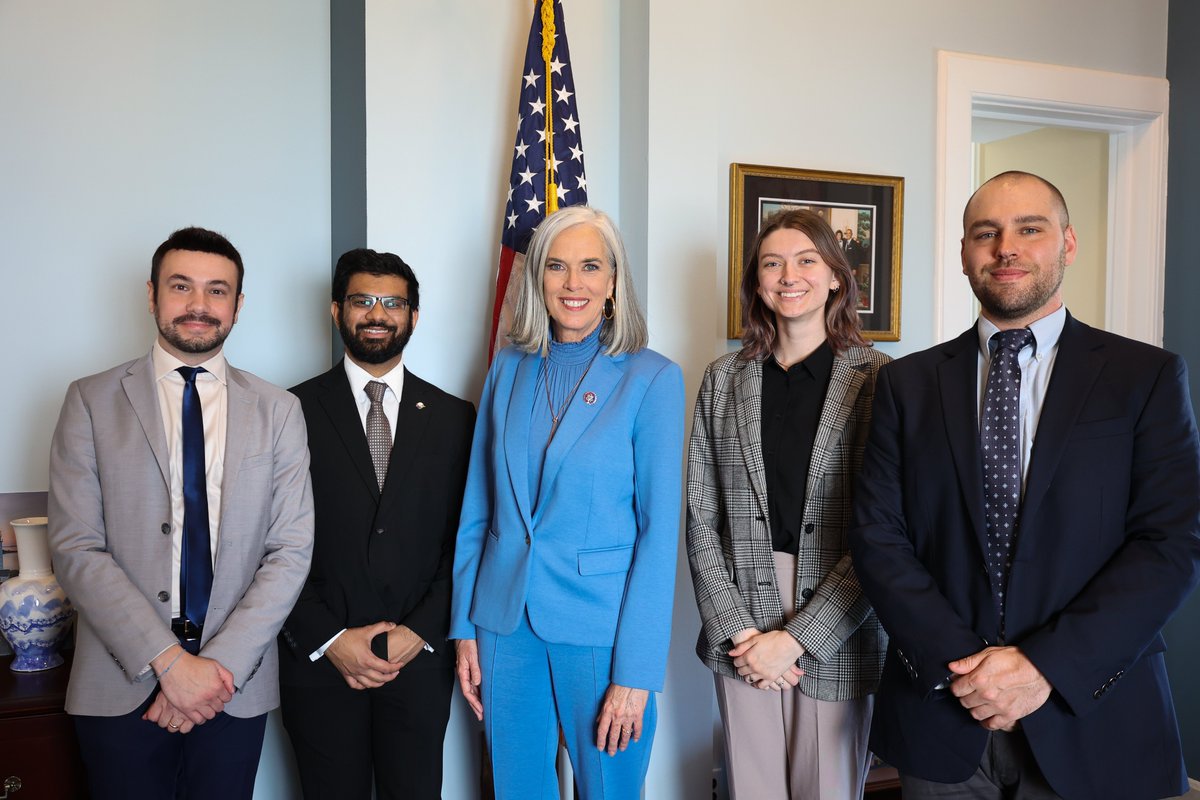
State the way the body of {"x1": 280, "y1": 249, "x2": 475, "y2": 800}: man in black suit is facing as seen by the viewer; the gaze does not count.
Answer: toward the camera

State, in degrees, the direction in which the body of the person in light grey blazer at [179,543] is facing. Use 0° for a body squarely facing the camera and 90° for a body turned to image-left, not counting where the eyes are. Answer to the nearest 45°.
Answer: approximately 0°

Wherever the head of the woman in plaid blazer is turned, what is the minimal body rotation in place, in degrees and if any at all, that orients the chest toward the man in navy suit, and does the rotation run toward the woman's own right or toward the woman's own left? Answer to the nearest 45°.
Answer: approximately 45° to the woman's own left

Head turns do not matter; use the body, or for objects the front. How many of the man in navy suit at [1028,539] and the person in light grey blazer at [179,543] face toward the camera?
2

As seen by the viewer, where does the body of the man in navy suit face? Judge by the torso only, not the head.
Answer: toward the camera

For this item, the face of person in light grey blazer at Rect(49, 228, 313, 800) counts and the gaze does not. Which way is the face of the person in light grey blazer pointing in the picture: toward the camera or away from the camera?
toward the camera

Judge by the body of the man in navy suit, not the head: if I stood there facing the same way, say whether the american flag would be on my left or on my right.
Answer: on my right

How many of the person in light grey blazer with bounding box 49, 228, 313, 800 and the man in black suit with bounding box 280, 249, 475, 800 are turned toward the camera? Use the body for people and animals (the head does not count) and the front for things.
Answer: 2

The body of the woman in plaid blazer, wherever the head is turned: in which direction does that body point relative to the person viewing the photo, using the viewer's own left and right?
facing the viewer

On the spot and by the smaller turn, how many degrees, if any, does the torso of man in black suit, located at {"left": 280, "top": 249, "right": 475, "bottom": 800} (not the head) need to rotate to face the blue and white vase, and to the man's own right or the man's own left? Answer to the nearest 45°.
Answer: approximately 135° to the man's own right

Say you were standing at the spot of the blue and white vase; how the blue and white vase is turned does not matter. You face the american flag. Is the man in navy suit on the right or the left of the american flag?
right

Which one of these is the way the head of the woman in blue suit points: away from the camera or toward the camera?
toward the camera
